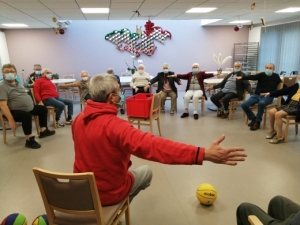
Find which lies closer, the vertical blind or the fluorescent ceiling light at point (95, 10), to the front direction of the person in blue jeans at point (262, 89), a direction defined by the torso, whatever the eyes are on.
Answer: the fluorescent ceiling light

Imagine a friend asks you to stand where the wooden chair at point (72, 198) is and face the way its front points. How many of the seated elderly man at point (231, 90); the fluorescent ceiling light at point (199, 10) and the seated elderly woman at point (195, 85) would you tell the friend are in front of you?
3

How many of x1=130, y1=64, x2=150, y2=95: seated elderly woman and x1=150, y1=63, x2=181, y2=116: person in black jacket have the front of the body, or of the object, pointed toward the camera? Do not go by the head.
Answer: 2

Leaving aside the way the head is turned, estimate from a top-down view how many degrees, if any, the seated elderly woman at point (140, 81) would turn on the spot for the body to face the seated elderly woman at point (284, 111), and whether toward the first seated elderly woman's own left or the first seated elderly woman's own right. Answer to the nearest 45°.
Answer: approximately 45° to the first seated elderly woman's own left

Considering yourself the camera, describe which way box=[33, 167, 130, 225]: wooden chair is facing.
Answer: facing away from the viewer and to the right of the viewer

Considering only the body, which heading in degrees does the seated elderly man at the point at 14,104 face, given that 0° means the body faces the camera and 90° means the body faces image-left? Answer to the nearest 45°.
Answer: approximately 315°

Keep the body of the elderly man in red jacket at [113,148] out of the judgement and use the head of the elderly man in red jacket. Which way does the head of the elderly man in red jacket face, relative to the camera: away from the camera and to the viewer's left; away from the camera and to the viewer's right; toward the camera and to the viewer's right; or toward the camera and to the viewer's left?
away from the camera and to the viewer's right

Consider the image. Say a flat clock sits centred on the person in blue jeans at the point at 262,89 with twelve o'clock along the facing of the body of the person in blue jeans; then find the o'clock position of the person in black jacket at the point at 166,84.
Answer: The person in black jacket is roughly at 2 o'clock from the person in blue jeans.

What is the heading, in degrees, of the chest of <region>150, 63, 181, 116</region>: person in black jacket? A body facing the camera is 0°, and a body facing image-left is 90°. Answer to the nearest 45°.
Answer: approximately 0°

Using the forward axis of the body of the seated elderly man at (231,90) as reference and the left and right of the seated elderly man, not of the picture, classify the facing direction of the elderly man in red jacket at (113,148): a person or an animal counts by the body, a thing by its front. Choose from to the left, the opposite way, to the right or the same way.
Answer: the opposite way
